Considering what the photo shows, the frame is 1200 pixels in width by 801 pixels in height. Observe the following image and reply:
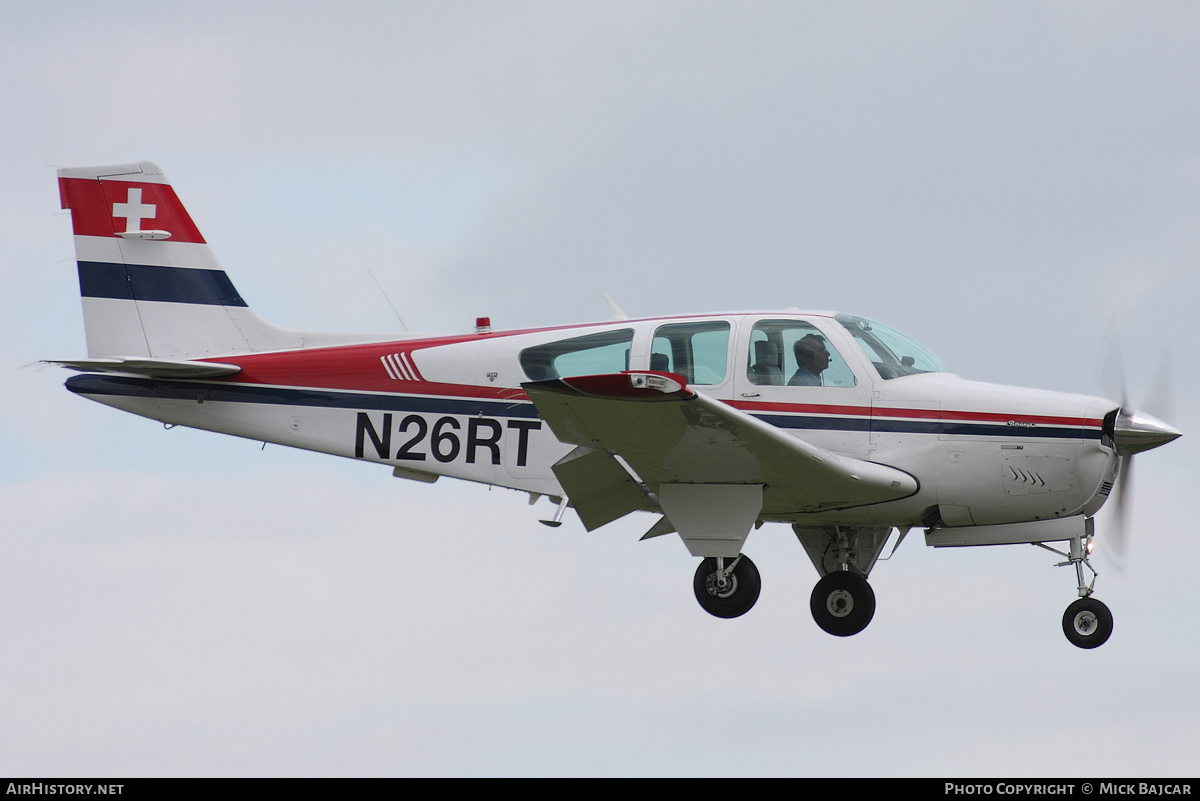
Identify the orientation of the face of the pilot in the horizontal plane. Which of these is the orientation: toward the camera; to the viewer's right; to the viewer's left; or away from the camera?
to the viewer's right

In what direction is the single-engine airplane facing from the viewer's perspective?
to the viewer's right
